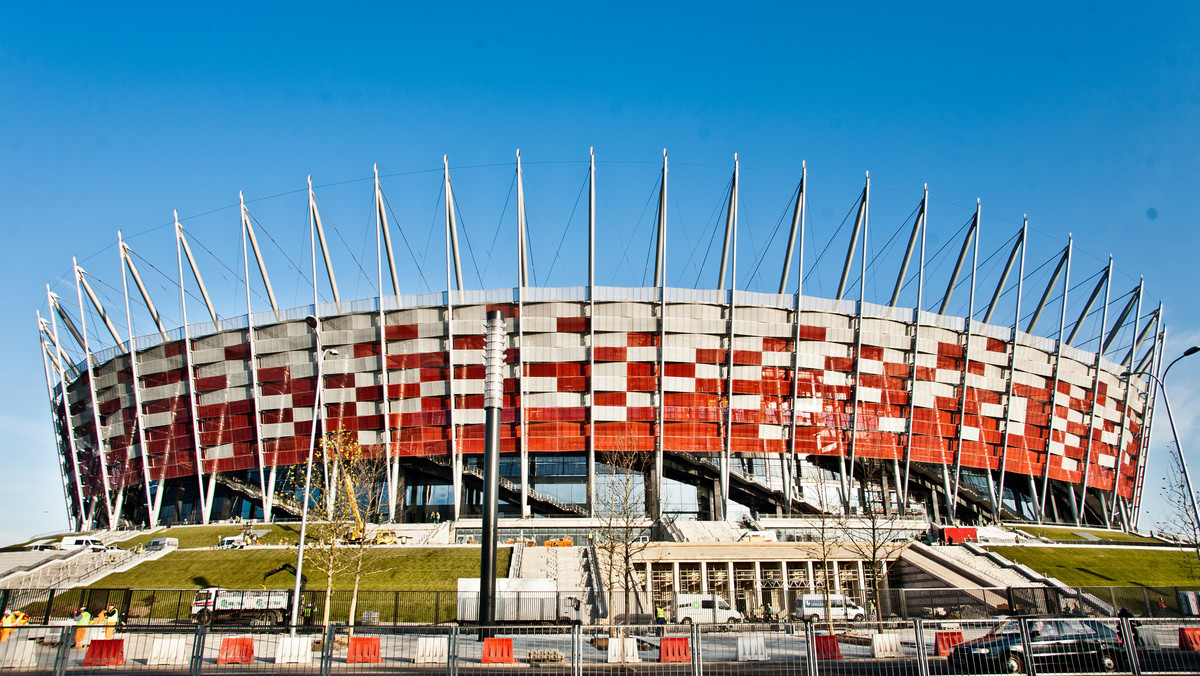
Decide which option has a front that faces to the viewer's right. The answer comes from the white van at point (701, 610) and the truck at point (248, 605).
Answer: the white van

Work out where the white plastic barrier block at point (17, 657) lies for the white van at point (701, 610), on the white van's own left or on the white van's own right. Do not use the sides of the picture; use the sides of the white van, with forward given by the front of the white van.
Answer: on the white van's own right

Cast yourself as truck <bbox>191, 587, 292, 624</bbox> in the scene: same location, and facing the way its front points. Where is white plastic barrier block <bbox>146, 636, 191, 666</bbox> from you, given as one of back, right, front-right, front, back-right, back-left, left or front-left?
left

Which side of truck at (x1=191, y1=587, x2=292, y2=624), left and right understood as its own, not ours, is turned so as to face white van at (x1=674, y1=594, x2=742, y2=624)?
back

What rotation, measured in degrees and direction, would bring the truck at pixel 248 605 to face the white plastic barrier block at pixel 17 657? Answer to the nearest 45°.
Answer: approximately 90° to its left

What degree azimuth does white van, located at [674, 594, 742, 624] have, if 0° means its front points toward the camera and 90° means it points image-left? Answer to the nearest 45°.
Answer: approximately 270°

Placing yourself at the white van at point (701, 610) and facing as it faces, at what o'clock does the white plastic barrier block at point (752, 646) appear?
The white plastic barrier block is roughly at 3 o'clock from the white van.

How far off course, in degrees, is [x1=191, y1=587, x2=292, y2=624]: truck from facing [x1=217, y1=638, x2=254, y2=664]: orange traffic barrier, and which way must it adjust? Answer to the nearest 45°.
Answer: approximately 90° to its left

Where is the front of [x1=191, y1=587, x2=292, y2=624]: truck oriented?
to the viewer's left

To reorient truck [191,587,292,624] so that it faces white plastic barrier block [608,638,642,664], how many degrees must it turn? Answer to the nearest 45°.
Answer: approximately 135° to its left
